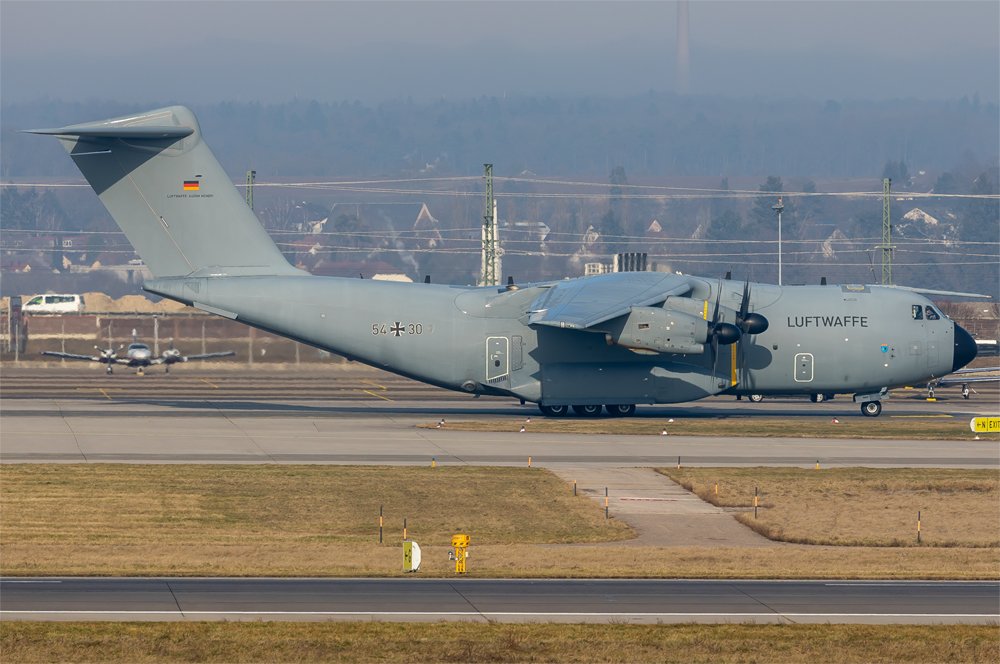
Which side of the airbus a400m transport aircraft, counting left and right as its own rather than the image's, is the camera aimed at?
right
